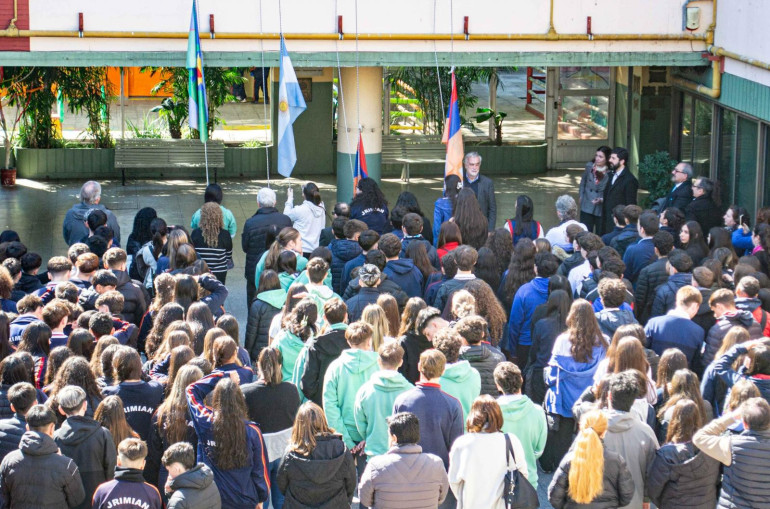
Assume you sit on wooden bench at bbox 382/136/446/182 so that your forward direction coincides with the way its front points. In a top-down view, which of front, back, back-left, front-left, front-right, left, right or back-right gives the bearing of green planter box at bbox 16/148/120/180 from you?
right

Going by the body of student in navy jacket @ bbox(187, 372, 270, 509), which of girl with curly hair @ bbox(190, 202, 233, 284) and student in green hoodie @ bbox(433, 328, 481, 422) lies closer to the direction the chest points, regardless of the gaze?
the girl with curly hair

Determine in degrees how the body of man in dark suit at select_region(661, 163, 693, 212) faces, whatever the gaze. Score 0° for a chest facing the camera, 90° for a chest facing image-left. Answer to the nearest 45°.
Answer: approximately 90°

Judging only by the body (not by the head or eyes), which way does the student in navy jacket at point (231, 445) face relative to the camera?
away from the camera

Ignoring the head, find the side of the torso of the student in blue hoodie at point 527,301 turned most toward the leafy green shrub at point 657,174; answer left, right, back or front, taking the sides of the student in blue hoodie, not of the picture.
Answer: front

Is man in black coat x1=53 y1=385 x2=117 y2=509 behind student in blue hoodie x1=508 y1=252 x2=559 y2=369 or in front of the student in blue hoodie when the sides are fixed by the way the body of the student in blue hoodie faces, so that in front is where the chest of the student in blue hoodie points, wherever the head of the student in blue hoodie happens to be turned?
behind

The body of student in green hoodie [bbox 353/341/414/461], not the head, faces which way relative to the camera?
away from the camera

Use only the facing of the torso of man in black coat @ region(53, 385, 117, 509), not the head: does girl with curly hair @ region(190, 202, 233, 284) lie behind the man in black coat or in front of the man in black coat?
in front

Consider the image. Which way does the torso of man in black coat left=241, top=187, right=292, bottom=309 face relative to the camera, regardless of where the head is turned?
away from the camera

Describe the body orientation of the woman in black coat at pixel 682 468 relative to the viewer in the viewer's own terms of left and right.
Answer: facing away from the viewer

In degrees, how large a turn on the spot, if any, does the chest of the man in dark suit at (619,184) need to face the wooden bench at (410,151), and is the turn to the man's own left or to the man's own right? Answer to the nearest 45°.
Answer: approximately 90° to the man's own right

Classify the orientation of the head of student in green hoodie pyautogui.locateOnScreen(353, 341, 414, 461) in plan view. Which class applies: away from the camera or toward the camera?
away from the camera

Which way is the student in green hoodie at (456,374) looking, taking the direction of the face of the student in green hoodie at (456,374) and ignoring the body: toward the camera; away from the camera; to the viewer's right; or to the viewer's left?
away from the camera

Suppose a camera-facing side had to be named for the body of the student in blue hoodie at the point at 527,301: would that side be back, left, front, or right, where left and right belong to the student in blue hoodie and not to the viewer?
back

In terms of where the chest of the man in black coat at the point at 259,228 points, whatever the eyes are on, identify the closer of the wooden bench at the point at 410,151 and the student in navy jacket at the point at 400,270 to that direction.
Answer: the wooden bench

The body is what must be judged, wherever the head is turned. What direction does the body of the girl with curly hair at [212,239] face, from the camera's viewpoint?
away from the camera

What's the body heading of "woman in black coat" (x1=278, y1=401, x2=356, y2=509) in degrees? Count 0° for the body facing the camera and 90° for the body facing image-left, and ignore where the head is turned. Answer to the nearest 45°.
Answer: approximately 180°
